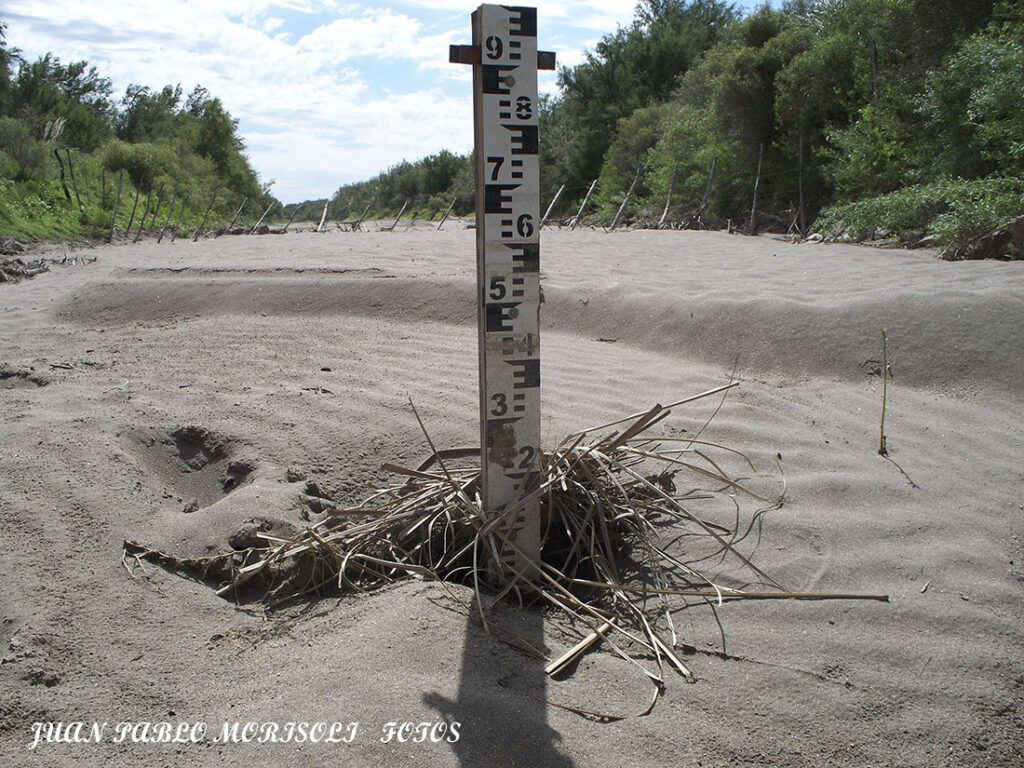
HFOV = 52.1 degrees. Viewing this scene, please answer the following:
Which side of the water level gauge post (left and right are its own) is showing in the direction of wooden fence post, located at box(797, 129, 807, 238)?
back

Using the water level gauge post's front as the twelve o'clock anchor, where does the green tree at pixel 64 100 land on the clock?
The green tree is roughly at 5 o'clock from the water level gauge post.

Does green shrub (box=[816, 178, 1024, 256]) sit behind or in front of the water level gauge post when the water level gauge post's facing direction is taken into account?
behind

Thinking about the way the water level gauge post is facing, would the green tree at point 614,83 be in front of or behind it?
behind

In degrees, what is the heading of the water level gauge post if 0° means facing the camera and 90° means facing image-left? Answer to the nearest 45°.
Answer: approximately 0°

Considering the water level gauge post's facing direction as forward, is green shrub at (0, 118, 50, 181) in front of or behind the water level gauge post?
behind
